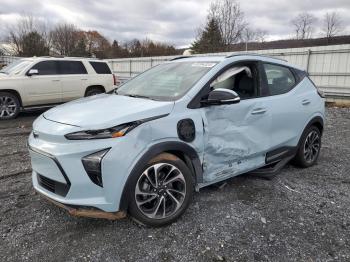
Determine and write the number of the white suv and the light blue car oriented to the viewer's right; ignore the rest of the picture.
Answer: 0

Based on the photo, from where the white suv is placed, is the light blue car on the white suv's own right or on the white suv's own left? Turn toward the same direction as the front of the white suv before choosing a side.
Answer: on the white suv's own left

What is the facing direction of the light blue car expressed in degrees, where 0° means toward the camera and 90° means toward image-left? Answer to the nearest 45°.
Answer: approximately 45°

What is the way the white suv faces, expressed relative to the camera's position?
facing the viewer and to the left of the viewer

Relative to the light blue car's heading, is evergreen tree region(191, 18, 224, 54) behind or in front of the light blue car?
behind

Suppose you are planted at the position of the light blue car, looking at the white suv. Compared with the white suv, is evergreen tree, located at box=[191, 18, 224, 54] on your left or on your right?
right

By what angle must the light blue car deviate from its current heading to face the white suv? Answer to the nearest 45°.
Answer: approximately 90° to its right

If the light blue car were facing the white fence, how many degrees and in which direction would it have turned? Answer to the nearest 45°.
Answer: approximately 180°
